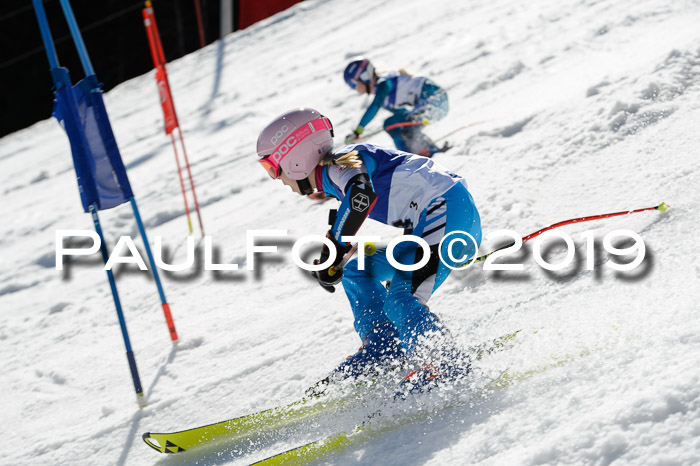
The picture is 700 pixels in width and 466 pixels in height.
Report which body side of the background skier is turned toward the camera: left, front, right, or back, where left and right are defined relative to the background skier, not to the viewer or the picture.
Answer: left

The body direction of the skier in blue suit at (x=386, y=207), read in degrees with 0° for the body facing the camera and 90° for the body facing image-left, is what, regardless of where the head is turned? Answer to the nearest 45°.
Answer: approximately 90°

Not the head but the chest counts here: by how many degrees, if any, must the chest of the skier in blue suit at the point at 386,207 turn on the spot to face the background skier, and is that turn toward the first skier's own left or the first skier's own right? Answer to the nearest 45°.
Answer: approximately 90° to the first skier's own right

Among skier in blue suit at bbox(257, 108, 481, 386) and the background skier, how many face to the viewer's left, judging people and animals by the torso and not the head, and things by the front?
2

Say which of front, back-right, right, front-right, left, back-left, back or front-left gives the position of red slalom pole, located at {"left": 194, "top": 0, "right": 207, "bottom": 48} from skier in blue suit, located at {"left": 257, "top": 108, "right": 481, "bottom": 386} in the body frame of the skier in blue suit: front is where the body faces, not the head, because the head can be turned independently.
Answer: right

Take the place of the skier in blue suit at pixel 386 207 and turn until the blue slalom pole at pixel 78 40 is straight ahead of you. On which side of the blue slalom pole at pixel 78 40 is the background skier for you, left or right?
right

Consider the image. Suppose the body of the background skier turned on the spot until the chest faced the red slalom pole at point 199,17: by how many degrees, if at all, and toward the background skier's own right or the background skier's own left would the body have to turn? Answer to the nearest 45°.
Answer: approximately 90° to the background skier's own right

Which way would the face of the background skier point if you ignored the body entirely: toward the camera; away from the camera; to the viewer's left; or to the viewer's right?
to the viewer's left

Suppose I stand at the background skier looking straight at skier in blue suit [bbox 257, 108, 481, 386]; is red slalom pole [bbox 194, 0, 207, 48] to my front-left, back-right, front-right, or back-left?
back-right

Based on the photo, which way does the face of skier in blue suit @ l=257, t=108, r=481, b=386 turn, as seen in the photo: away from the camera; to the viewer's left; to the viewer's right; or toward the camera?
to the viewer's left

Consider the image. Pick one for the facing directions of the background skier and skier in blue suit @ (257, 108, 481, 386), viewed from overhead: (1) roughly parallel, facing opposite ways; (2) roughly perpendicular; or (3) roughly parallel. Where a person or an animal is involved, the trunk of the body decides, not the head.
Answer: roughly parallel

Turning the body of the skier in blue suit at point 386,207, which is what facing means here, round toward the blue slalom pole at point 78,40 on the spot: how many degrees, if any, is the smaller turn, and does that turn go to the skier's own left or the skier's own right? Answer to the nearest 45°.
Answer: approximately 45° to the skier's own right
